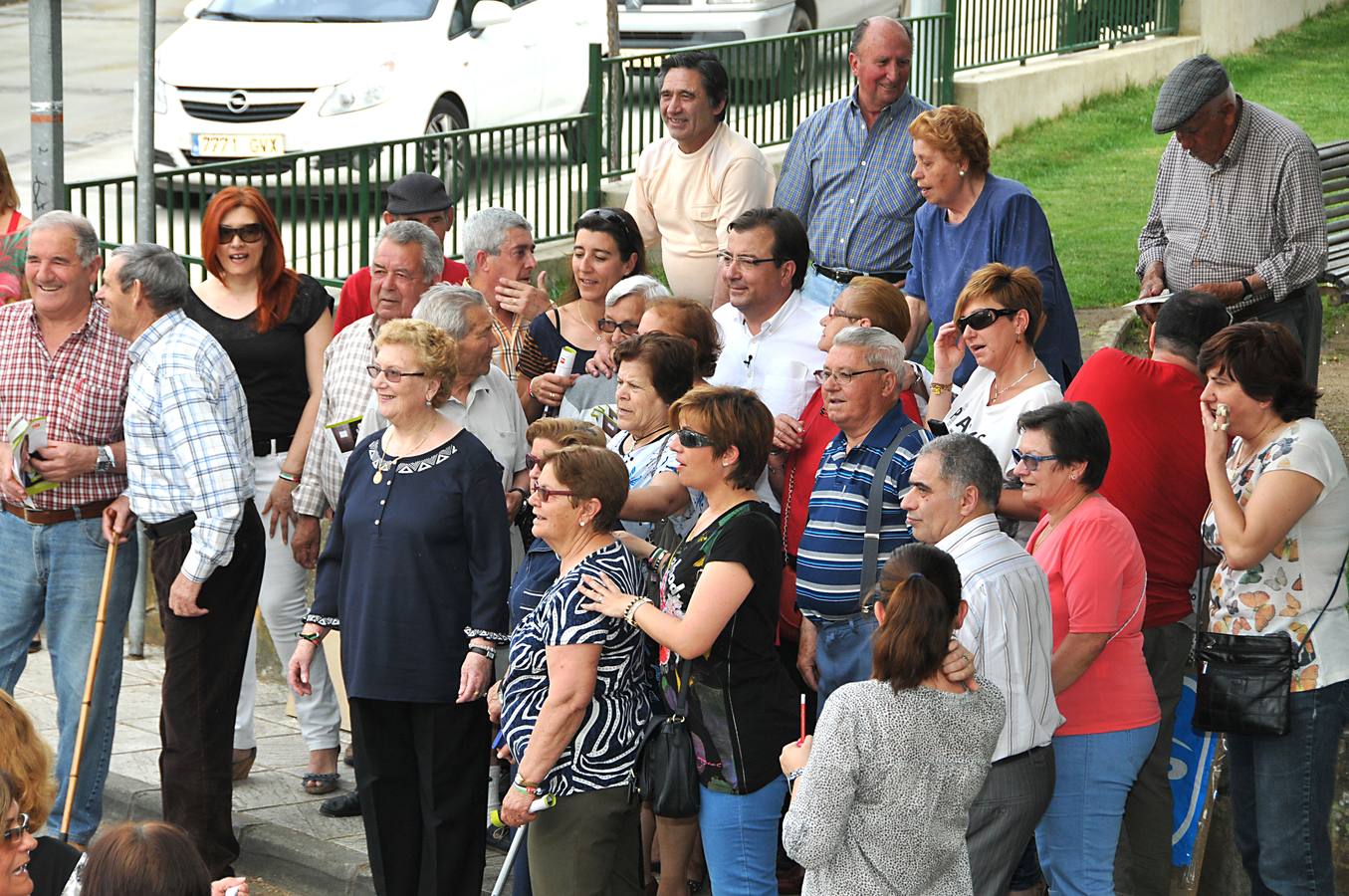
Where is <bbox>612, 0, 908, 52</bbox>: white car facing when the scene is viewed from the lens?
facing the viewer and to the left of the viewer

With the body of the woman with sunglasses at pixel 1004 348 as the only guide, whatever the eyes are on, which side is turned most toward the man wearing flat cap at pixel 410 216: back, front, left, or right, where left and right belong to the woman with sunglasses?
right

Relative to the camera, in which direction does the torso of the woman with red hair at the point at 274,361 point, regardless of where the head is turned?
toward the camera

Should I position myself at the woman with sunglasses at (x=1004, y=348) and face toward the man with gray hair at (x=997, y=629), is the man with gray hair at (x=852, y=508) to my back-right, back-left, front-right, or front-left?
front-right

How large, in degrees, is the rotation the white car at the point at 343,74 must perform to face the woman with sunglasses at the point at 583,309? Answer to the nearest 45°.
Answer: approximately 45° to its left

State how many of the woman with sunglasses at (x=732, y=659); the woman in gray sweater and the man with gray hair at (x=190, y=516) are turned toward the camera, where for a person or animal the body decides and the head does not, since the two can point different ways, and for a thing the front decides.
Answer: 0

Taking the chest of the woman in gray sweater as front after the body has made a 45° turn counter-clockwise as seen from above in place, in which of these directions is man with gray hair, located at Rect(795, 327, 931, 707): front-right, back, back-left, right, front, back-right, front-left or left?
front-right

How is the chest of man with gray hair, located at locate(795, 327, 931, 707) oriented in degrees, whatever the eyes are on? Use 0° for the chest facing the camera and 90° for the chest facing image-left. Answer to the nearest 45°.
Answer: approximately 45°

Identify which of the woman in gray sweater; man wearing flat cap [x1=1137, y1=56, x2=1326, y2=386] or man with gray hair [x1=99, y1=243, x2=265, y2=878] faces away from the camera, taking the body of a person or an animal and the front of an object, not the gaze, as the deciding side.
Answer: the woman in gray sweater

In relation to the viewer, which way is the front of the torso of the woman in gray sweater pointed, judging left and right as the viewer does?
facing away from the viewer

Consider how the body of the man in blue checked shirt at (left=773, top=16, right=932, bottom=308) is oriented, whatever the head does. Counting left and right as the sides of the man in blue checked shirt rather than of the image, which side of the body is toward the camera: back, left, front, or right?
front

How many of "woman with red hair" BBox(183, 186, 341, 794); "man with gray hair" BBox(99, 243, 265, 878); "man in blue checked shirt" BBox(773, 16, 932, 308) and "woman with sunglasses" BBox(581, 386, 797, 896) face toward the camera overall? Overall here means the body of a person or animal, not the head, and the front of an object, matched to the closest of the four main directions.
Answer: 2

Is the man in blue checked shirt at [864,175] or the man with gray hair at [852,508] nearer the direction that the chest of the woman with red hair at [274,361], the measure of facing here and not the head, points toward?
the man with gray hair

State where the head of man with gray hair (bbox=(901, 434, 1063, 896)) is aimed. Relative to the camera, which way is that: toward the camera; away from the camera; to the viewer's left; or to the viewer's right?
to the viewer's left

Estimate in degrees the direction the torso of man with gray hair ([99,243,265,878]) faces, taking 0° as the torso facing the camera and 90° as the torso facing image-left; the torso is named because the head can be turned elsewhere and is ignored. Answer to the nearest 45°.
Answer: approximately 90°

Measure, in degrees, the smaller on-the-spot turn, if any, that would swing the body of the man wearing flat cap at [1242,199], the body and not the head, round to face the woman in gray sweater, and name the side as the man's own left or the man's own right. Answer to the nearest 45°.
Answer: approximately 45° to the man's own left

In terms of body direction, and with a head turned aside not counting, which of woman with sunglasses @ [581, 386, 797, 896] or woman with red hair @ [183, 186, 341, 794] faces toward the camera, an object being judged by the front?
the woman with red hair

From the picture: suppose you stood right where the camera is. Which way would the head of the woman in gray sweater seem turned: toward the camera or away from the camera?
away from the camera
